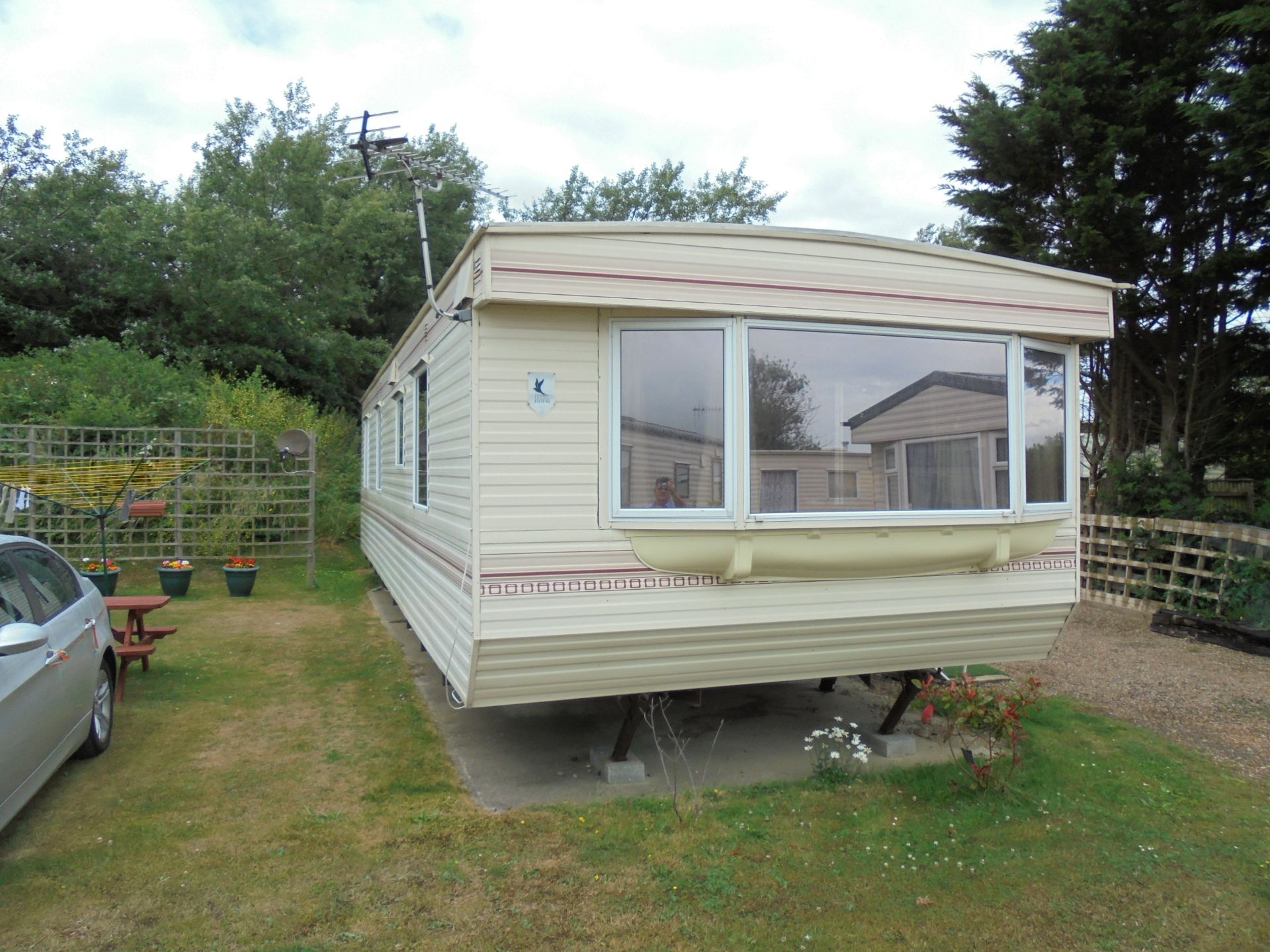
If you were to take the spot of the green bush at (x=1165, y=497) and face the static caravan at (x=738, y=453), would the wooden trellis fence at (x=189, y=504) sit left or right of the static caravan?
right

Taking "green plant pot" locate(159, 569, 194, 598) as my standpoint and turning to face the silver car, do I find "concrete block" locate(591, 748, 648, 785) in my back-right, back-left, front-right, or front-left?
front-left

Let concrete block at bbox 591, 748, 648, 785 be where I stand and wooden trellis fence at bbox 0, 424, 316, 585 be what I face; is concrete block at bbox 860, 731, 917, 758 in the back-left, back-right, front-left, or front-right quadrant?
back-right

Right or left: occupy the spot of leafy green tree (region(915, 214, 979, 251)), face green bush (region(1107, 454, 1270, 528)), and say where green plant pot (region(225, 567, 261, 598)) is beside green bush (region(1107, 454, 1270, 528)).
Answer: right

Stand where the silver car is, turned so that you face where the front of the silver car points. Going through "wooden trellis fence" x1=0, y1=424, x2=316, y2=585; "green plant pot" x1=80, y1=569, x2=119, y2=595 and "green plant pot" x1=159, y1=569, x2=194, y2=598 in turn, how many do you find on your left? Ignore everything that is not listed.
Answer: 0
